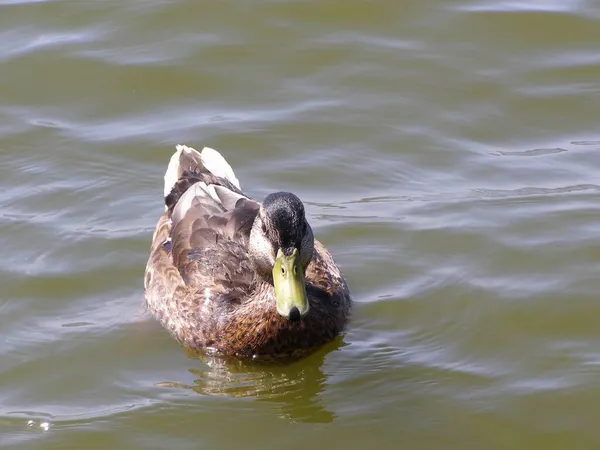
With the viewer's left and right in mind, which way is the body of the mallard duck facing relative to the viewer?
facing the viewer and to the right of the viewer
